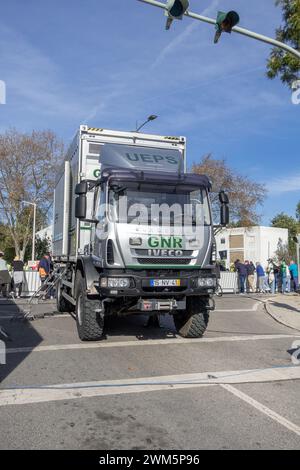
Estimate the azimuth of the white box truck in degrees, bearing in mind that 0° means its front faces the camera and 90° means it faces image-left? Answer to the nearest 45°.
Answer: approximately 0°

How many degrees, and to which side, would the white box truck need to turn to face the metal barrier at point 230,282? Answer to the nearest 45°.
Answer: approximately 180°

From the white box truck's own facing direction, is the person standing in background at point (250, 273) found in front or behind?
behind
